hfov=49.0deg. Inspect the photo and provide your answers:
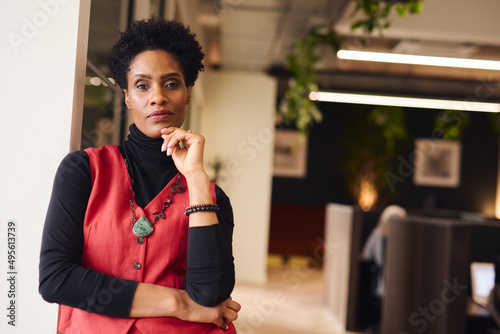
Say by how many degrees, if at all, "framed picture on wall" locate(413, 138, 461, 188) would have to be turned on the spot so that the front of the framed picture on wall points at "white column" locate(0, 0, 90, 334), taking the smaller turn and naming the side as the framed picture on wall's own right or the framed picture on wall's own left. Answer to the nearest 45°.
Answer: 0° — it already faces it

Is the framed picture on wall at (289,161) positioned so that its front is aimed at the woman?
yes

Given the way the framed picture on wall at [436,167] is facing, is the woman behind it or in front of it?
in front

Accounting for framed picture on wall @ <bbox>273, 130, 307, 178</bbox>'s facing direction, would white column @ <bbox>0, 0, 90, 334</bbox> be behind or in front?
in front

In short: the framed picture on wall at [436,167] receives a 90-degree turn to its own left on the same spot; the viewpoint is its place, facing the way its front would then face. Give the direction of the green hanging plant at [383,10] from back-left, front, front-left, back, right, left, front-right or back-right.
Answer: right

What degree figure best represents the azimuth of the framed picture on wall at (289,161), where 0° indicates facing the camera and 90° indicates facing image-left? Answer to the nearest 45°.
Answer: approximately 0°

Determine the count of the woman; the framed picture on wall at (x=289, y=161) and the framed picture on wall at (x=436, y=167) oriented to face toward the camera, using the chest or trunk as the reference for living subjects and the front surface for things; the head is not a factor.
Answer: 3

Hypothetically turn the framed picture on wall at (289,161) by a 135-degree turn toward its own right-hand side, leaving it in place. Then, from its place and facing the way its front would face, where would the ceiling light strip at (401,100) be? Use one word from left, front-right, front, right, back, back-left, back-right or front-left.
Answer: back

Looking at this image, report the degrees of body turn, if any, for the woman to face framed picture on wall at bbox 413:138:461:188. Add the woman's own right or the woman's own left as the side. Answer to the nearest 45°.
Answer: approximately 135° to the woman's own left

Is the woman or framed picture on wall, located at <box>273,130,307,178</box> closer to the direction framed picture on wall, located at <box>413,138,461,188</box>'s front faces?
the woman

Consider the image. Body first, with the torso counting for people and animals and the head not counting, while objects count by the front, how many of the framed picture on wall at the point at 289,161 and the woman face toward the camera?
2
